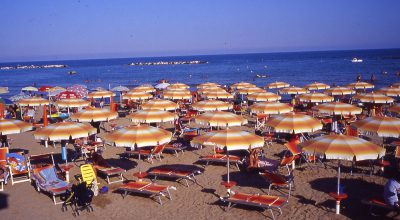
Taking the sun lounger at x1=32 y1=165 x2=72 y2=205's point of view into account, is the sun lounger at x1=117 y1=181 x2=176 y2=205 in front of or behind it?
in front

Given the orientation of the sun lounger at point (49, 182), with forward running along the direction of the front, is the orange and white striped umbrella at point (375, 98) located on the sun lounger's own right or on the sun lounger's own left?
on the sun lounger's own left

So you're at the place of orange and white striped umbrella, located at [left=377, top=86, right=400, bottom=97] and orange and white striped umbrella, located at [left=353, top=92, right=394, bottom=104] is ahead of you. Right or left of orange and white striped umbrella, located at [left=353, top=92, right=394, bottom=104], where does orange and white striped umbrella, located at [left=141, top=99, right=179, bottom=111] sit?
right

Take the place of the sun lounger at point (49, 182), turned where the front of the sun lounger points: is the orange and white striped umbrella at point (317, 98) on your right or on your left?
on your left

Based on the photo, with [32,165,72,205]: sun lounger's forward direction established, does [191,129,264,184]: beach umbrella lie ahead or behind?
ahead
